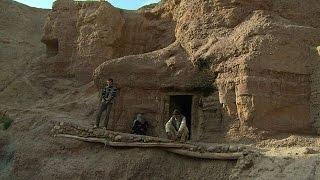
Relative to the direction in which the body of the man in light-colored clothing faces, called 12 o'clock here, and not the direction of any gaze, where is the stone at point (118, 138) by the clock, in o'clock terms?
The stone is roughly at 3 o'clock from the man in light-colored clothing.

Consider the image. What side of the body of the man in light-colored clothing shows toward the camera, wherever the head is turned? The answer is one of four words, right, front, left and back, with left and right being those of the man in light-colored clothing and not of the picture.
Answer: front

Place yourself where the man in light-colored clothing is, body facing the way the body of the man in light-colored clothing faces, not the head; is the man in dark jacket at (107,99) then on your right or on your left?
on your right

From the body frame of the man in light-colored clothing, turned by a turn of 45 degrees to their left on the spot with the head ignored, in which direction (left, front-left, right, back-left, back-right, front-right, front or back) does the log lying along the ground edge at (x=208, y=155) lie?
front
